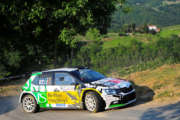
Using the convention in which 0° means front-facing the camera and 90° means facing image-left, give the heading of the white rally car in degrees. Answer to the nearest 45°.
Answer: approximately 315°
